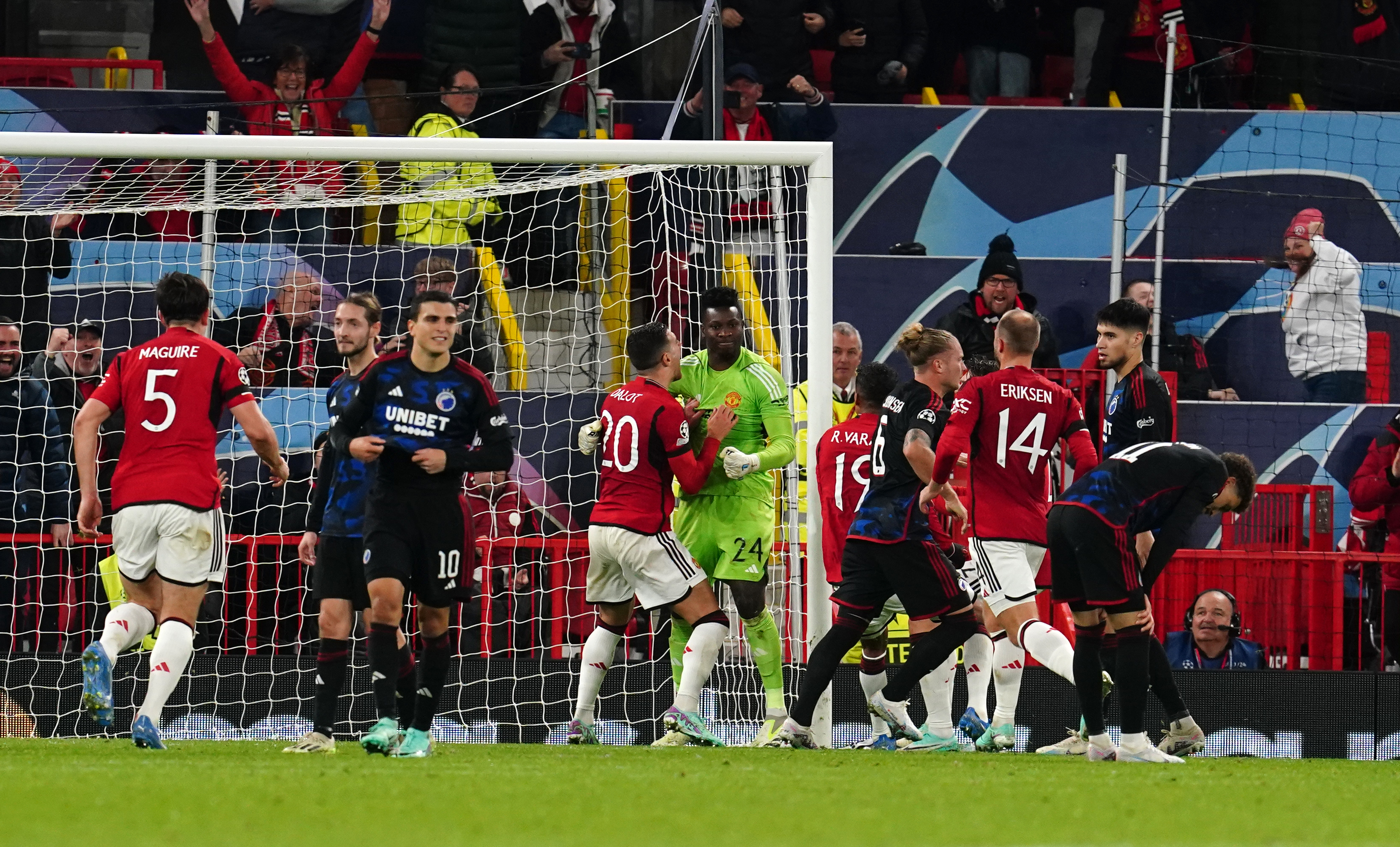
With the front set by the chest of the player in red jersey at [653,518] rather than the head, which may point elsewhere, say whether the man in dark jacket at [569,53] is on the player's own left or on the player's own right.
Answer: on the player's own left

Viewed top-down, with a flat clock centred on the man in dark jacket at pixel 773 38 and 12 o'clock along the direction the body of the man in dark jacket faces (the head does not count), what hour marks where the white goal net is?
The white goal net is roughly at 1 o'clock from the man in dark jacket.

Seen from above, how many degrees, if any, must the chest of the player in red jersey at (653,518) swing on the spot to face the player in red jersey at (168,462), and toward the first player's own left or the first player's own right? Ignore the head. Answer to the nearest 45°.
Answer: approximately 135° to the first player's own left

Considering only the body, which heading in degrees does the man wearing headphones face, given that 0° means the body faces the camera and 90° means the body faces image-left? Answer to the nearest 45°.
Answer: approximately 0°

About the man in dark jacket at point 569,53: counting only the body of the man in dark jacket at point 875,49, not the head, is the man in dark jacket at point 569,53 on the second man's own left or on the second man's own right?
on the second man's own right
